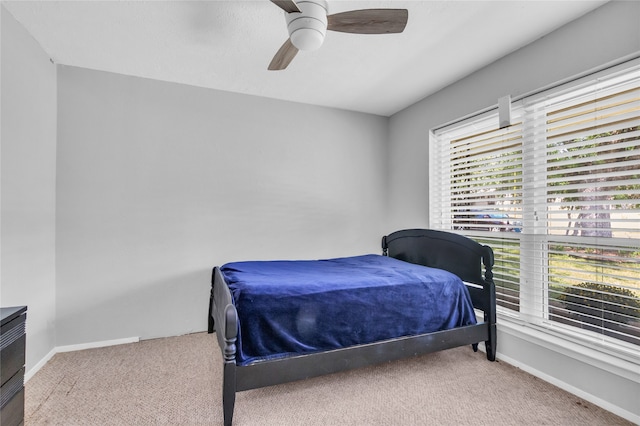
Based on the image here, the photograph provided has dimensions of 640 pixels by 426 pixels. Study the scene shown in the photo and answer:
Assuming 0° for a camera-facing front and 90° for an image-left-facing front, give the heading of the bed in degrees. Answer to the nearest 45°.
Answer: approximately 45°

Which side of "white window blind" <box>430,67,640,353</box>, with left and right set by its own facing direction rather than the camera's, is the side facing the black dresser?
front

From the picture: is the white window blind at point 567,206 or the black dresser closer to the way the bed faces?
the black dresser

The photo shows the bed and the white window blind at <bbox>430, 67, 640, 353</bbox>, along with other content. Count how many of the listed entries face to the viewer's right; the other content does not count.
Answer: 0

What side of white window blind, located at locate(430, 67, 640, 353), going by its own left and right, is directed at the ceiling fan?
front
